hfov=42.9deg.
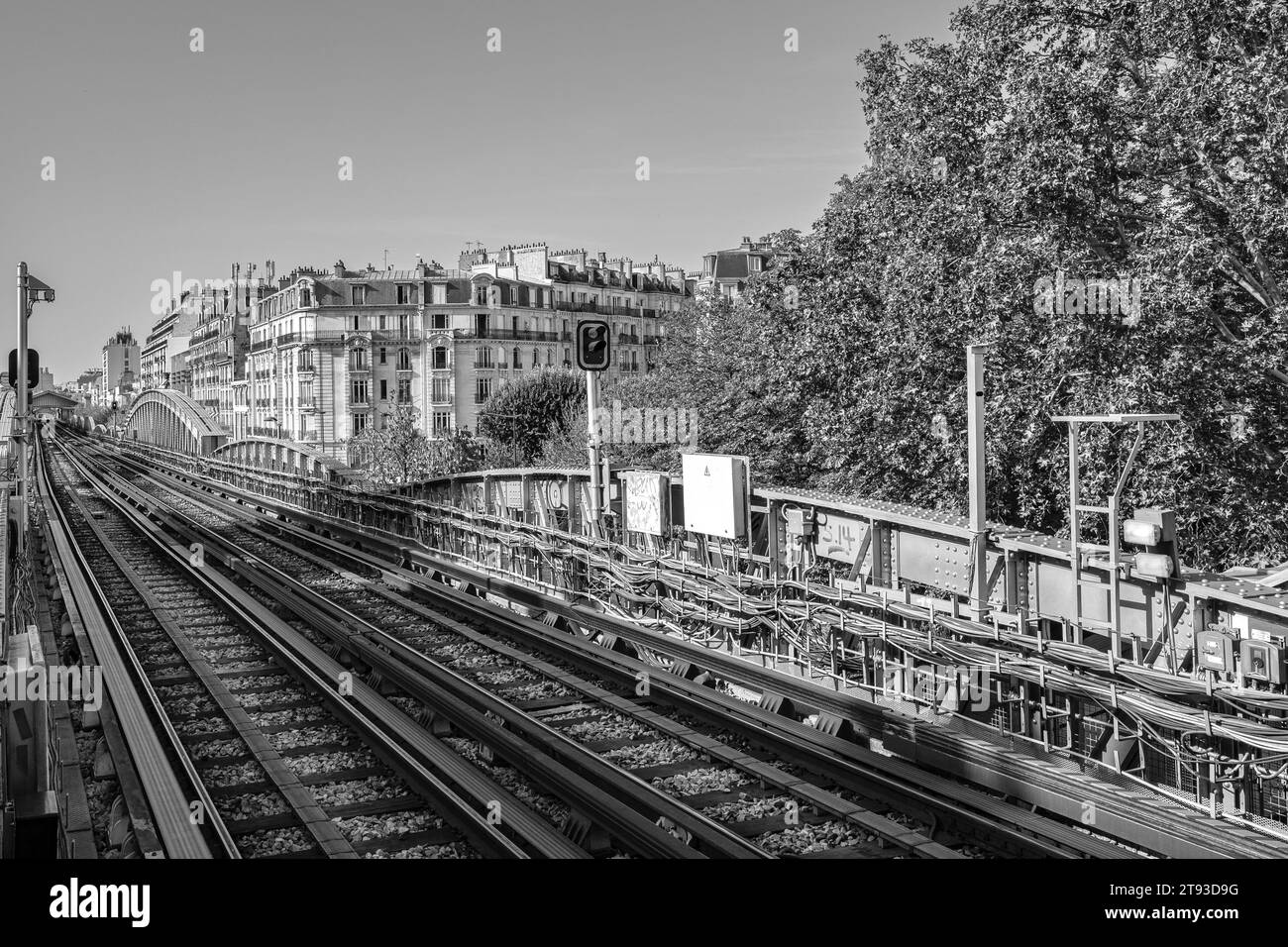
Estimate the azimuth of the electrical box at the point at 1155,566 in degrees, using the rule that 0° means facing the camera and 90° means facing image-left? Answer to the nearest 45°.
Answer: approximately 45°

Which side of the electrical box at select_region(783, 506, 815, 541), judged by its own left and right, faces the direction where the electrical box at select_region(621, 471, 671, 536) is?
right

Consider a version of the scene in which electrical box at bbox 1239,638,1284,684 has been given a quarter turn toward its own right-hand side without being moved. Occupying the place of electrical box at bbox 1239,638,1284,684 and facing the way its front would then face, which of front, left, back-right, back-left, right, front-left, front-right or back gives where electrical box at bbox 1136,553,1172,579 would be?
front

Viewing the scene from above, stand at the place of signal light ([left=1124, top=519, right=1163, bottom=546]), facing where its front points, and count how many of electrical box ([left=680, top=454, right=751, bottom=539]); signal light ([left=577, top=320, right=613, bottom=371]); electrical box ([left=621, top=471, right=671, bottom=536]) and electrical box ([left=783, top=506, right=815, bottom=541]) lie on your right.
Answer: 4

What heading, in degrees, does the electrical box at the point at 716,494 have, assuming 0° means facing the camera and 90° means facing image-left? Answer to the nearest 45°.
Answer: approximately 45°

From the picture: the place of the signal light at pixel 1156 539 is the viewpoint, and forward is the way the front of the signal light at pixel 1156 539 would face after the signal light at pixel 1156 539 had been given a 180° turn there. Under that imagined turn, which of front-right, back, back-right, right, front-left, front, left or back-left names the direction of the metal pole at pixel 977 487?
left

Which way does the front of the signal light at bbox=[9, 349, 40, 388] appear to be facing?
away from the camera

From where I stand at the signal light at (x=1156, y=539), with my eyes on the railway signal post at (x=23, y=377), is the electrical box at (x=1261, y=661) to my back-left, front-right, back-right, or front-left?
back-left

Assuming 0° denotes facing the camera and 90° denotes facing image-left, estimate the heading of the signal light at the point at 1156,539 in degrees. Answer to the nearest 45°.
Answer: approximately 45°

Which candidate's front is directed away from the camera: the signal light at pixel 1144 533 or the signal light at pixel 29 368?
the signal light at pixel 29 368
